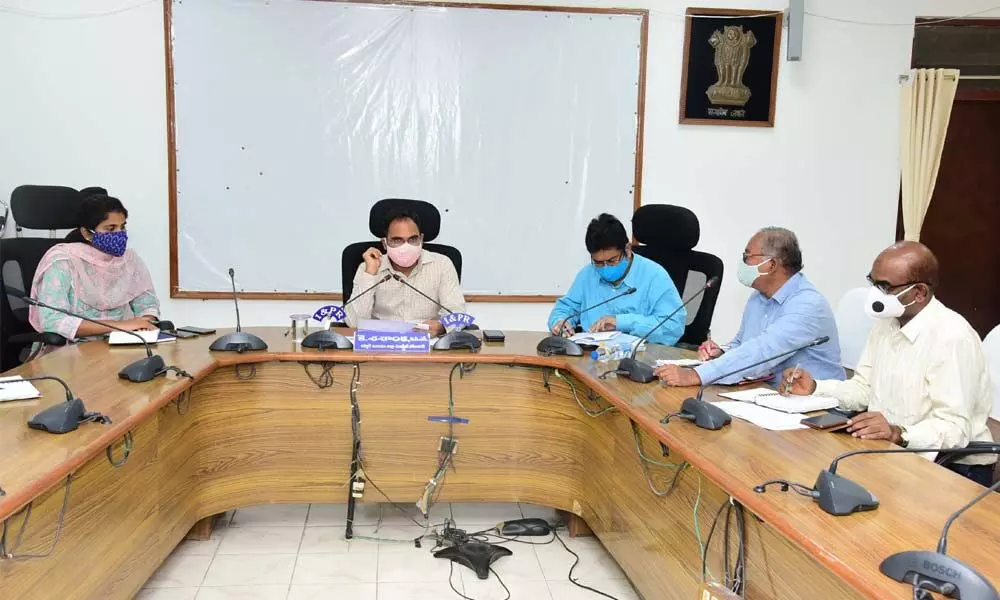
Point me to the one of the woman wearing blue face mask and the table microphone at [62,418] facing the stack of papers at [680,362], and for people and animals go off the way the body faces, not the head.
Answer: the woman wearing blue face mask

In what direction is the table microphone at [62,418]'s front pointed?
to the viewer's left

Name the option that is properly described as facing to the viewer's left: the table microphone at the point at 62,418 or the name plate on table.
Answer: the table microphone

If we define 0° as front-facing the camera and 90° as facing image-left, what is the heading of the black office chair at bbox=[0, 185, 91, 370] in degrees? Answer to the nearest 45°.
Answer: approximately 315°

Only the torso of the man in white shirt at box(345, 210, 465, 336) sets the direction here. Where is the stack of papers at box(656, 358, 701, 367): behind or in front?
in front

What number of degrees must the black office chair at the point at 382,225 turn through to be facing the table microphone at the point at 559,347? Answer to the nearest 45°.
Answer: approximately 45° to its left

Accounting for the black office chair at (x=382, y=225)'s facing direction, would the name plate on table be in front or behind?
in front

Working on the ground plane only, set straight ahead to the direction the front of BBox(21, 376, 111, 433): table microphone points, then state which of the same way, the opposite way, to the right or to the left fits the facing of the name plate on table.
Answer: to the left

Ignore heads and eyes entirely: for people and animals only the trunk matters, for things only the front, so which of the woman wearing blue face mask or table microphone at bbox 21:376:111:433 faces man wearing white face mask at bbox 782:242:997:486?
the woman wearing blue face mask

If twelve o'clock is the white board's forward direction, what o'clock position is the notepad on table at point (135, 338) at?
The notepad on table is roughly at 1 o'clock from the white board.
